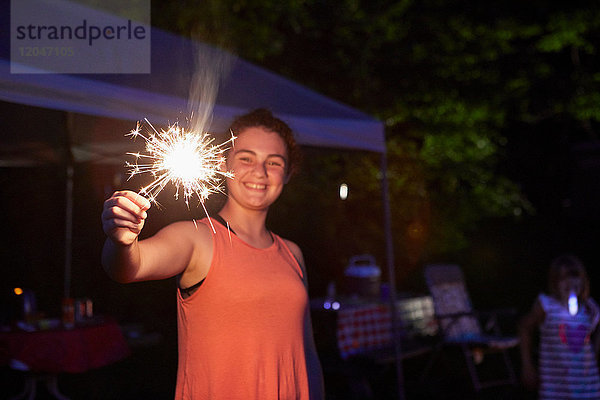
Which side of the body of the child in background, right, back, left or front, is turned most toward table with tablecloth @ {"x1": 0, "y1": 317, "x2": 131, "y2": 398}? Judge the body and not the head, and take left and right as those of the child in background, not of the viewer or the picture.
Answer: right

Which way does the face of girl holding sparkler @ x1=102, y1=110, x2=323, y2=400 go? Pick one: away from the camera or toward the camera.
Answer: toward the camera

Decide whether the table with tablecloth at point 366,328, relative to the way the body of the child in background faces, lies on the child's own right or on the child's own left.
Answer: on the child's own right

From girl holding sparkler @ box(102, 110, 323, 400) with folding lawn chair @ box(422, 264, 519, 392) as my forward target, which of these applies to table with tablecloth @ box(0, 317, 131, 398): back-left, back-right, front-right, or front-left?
front-left

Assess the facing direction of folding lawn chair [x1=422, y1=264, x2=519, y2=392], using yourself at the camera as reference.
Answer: facing the viewer and to the right of the viewer

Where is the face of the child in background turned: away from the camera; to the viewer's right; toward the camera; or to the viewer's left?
toward the camera

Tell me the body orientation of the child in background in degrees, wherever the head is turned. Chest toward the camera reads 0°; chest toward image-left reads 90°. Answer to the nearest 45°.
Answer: approximately 0°

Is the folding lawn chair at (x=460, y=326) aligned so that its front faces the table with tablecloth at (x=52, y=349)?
no

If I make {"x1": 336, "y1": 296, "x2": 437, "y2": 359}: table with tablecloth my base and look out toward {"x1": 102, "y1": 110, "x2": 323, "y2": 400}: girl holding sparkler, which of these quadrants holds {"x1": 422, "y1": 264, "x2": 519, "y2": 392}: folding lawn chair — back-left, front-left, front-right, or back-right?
back-left

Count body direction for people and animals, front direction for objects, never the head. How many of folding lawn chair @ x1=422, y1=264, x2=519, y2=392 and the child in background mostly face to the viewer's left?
0

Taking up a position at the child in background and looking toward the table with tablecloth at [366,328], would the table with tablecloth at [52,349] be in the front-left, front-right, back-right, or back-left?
front-left

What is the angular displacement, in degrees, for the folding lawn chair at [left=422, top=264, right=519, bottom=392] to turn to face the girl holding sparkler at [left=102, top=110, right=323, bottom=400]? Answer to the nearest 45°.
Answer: approximately 45° to its right

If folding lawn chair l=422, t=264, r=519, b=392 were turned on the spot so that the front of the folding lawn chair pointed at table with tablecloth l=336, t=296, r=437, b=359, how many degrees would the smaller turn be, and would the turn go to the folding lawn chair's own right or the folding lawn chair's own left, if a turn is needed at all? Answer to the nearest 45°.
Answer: approximately 90° to the folding lawn chair's own right
